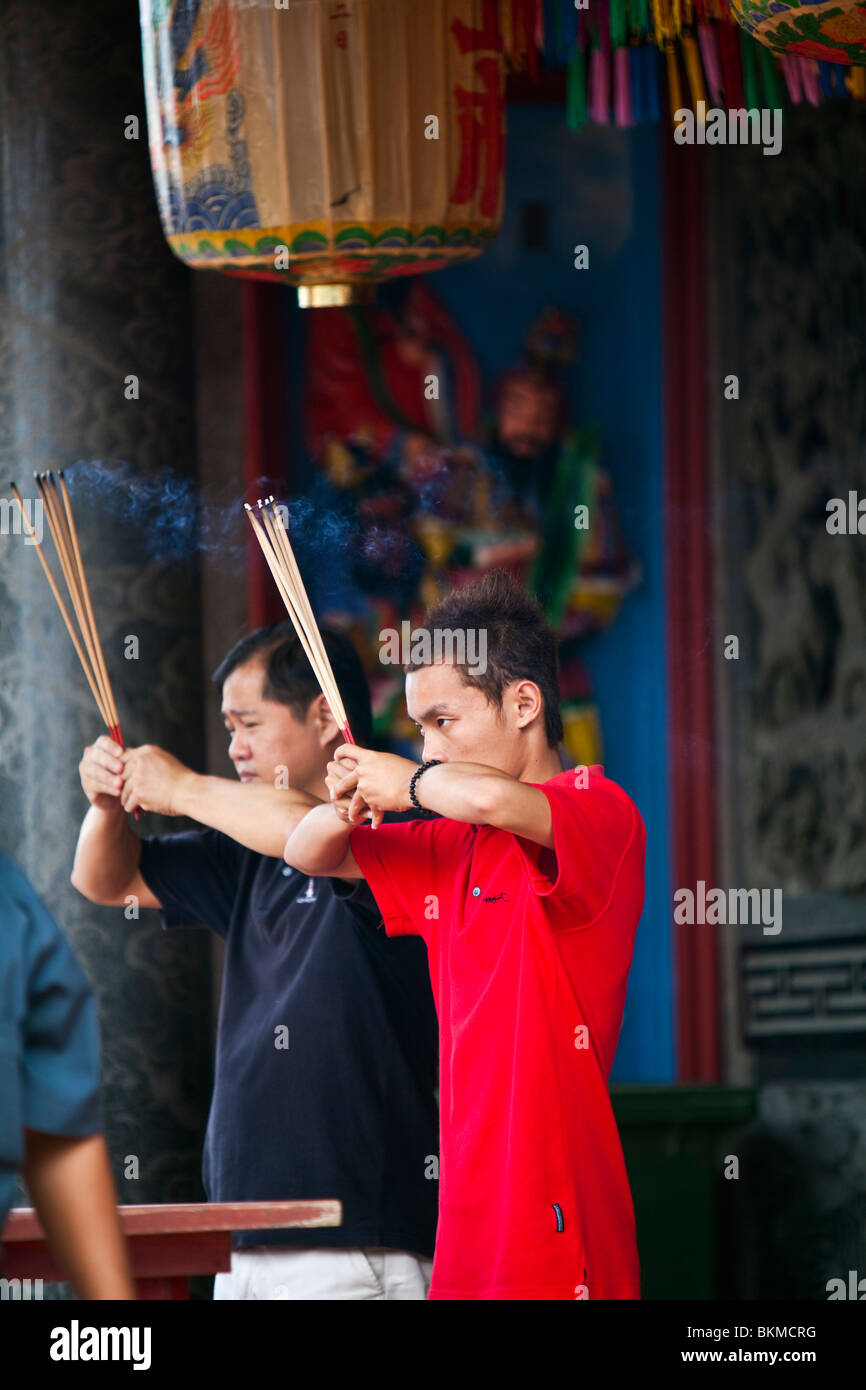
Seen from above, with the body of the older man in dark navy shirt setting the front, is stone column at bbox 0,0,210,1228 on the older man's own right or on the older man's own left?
on the older man's own right

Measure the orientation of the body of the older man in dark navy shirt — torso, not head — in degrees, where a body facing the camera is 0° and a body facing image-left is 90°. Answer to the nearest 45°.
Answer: approximately 45°

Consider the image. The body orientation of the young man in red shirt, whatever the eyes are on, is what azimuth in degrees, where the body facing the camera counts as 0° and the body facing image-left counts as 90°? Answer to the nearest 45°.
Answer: approximately 45°

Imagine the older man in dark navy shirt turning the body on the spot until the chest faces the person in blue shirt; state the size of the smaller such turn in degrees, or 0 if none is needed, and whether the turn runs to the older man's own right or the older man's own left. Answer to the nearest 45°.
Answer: approximately 45° to the older man's own left
